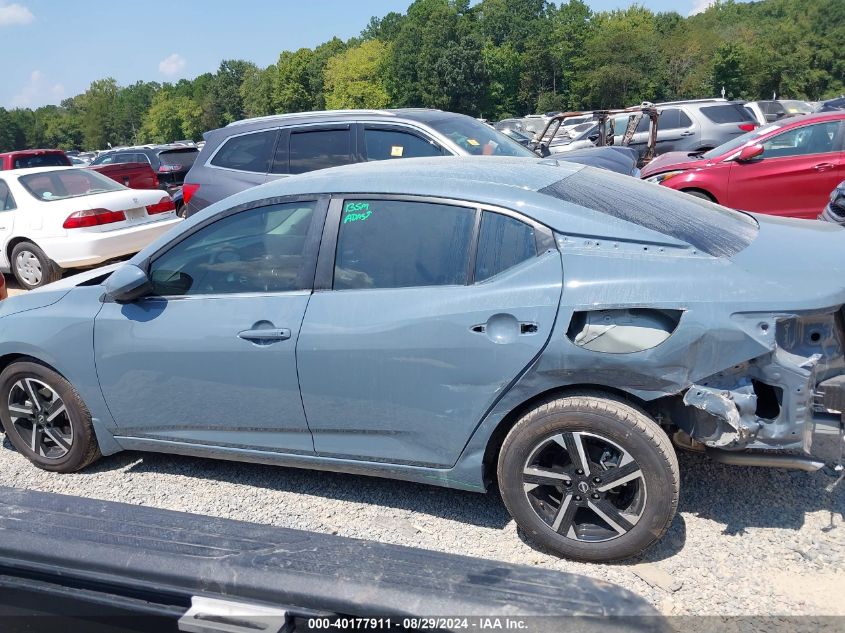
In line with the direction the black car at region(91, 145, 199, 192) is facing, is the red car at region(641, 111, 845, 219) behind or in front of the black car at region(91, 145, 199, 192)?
behind

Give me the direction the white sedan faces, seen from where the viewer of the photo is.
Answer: facing away from the viewer and to the left of the viewer

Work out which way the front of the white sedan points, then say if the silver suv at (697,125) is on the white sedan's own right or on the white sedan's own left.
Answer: on the white sedan's own right

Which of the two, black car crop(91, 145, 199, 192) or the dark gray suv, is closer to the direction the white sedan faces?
the black car

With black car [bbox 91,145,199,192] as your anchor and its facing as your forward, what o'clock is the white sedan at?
The white sedan is roughly at 8 o'clock from the black car.

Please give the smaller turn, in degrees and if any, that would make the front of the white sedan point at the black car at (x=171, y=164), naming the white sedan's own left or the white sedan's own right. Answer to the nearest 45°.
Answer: approximately 45° to the white sedan's own right

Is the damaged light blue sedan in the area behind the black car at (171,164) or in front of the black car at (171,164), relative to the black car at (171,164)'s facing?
behind

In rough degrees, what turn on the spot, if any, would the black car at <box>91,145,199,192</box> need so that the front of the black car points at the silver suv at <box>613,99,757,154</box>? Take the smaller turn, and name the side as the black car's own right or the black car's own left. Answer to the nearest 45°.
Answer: approximately 180°

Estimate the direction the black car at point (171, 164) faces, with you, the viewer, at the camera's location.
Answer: facing away from the viewer and to the left of the viewer
